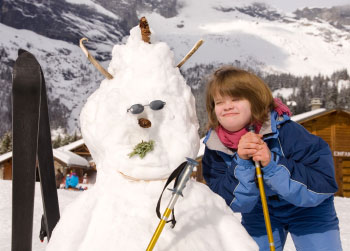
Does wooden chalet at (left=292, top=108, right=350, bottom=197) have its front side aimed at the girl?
yes

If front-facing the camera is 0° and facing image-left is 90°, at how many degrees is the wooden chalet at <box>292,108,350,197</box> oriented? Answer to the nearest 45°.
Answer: approximately 0°

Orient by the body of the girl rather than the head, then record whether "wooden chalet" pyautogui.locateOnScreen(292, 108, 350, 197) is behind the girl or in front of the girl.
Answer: behind

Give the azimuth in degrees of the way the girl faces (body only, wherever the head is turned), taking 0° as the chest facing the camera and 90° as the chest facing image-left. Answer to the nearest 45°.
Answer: approximately 45°

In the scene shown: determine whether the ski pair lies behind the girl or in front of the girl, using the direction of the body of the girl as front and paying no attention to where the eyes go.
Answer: in front
